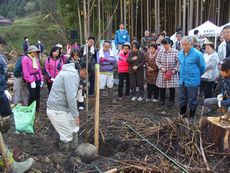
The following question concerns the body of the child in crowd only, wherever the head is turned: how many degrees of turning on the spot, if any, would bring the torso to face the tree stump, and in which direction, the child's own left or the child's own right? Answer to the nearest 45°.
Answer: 0° — they already face it

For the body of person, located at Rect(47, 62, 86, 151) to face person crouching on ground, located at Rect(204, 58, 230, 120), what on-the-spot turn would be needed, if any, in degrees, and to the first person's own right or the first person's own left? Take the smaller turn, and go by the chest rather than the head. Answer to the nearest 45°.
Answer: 0° — they already face them

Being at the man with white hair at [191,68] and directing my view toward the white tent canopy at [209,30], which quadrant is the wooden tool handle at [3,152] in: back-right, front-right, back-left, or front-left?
back-left

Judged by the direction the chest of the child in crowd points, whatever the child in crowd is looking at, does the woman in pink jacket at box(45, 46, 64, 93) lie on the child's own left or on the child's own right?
on the child's own right

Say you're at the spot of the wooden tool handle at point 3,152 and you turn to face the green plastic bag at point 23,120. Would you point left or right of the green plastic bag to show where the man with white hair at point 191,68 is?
right

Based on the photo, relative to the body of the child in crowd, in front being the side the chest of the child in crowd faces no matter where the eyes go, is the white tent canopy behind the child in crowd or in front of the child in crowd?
behind

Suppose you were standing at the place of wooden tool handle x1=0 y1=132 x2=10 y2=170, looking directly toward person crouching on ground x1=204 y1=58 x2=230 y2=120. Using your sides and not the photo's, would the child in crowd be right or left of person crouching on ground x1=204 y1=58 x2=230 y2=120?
left

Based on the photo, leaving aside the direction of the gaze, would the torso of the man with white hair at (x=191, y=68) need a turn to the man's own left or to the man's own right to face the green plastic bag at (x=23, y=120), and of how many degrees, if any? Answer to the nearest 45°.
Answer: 0° — they already face it

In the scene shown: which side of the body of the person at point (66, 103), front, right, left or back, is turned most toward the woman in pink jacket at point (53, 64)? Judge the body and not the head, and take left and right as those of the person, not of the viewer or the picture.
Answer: left

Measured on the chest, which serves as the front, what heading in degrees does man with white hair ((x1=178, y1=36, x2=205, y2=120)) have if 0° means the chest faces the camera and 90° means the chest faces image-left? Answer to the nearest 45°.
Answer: approximately 45°

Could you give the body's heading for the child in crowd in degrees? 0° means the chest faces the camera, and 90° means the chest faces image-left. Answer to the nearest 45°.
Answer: approximately 0°

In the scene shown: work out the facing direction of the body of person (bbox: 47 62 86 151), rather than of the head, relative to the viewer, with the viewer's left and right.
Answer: facing to the right of the viewer

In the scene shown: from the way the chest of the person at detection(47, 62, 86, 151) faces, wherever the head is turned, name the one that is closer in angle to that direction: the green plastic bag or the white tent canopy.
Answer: the white tent canopy
